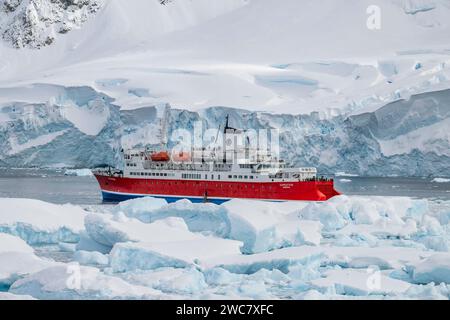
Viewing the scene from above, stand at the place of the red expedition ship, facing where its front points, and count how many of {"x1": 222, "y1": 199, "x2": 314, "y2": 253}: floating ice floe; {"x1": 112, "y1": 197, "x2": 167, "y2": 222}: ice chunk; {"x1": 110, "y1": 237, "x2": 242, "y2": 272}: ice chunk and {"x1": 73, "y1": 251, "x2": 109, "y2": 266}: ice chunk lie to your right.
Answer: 0

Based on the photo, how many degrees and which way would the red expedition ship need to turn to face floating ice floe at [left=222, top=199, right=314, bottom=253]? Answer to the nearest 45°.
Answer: approximately 90° to its left

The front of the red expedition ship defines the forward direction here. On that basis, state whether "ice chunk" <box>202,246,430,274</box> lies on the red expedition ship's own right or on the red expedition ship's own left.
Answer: on the red expedition ship's own left

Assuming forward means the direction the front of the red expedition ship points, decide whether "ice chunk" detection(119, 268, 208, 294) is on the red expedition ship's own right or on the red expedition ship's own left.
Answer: on the red expedition ship's own left

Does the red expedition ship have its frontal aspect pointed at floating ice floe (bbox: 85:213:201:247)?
no

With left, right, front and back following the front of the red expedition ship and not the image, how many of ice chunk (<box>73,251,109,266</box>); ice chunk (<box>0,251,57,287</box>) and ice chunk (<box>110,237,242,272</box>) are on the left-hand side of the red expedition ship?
3

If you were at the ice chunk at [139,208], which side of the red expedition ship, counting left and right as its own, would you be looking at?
left

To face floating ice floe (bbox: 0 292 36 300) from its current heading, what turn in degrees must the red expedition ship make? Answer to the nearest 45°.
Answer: approximately 90° to its left

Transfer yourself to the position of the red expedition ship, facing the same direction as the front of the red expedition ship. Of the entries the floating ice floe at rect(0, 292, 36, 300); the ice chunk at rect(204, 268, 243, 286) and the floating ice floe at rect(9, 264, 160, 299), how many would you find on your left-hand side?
3

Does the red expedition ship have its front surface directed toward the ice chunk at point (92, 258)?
no

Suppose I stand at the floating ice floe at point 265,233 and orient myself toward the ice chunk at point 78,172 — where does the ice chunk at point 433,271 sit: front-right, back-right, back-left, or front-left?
back-right

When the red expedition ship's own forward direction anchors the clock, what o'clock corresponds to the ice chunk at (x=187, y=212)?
The ice chunk is roughly at 9 o'clock from the red expedition ship.

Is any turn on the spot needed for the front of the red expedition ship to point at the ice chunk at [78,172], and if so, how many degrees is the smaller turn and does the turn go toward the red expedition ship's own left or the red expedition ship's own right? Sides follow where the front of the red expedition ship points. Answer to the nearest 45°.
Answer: approximately 45° to the red expedition ship's own right

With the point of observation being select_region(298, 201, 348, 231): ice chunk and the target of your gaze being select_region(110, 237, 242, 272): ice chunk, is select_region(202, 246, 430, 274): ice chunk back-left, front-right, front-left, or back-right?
front-left

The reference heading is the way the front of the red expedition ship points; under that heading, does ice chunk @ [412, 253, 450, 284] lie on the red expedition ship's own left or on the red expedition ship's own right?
on the red expedition ship's own left

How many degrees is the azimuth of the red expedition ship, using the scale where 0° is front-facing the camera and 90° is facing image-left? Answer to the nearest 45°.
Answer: approximately 90°

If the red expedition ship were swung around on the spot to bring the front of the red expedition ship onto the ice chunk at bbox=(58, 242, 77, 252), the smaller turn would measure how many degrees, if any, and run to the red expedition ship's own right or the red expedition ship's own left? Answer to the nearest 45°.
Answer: approximately 90° to the red expedition ship's own left

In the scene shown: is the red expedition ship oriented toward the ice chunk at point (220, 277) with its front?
no
